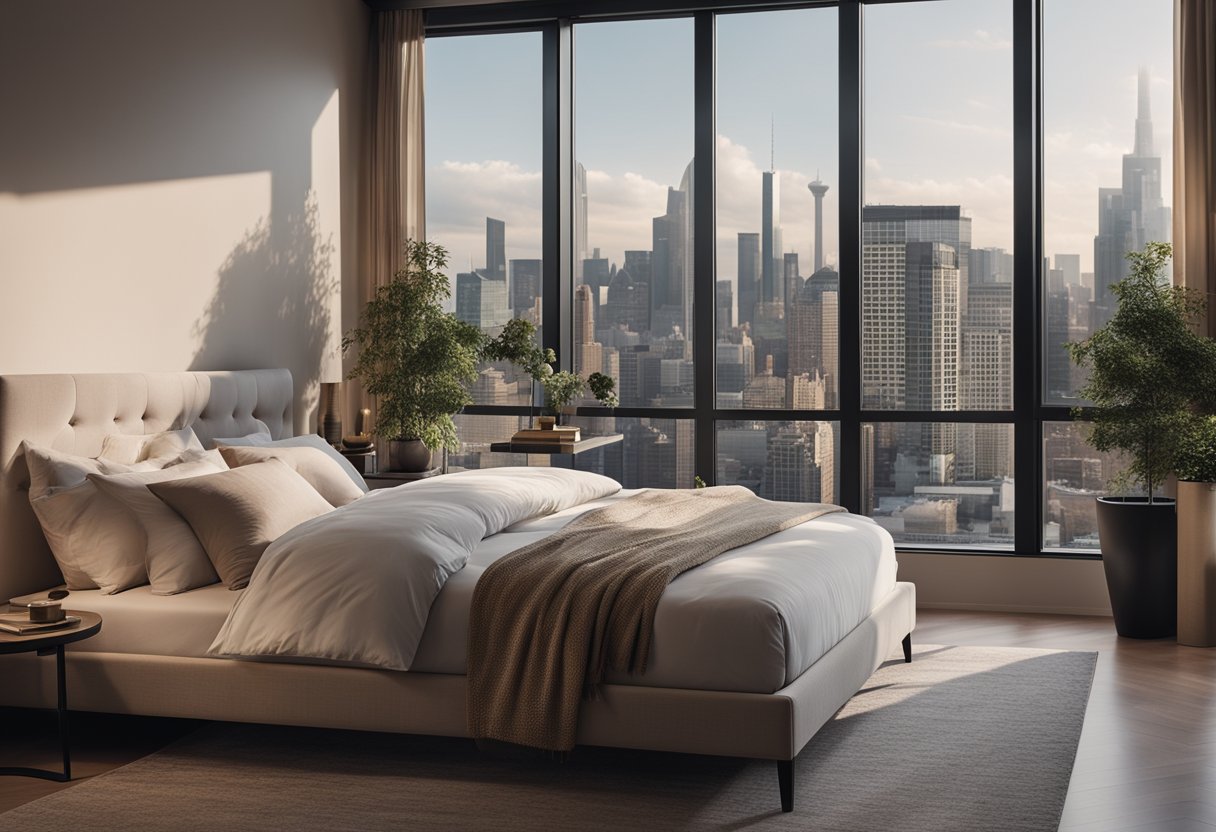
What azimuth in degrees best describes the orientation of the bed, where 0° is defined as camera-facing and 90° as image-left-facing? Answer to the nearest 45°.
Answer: approximately 315°

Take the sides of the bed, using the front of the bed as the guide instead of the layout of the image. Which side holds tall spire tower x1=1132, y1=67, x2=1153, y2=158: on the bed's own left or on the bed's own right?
on the bed's own left

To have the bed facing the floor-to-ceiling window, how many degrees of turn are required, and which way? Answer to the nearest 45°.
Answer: approximately 90° to its left

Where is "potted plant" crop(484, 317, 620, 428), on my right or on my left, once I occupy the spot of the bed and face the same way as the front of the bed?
on my left

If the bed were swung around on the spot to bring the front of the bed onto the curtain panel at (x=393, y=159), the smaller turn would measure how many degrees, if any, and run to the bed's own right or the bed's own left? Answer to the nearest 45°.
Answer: approximately 135° to the bed's own left

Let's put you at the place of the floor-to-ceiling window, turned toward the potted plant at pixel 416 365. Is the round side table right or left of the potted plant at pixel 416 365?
left
